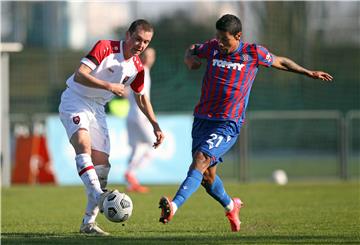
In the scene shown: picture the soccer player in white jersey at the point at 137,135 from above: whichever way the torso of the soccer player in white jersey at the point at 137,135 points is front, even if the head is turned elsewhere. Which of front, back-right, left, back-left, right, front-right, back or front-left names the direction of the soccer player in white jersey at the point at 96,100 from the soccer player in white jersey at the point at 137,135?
right

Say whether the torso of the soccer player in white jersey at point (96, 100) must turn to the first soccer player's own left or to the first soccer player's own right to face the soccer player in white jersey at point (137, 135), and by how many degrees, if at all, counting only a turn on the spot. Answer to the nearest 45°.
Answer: approximately 135° to the first soccer player's own left

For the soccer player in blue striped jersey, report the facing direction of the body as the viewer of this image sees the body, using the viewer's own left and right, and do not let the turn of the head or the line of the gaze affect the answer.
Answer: facing the viewer

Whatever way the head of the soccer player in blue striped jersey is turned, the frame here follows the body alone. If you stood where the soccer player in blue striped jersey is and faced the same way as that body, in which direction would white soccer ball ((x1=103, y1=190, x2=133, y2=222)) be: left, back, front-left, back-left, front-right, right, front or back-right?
front-right

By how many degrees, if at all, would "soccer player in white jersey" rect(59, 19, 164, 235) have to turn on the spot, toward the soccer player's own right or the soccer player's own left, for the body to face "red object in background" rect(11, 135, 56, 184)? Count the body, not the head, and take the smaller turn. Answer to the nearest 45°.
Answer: approximately 135° to the soccer player's own left

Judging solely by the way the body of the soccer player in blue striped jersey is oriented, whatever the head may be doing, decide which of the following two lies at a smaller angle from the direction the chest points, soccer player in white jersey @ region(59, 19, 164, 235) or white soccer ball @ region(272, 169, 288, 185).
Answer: the soccer player in white jersey

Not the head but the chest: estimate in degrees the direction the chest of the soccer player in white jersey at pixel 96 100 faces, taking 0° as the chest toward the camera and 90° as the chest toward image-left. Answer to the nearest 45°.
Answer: approximately 315°

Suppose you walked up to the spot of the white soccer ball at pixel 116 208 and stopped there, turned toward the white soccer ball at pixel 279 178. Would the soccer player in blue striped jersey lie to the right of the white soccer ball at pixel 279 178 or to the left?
right

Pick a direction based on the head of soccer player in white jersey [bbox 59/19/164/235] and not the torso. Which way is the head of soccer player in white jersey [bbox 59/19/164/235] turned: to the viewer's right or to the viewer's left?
to the viewer's right

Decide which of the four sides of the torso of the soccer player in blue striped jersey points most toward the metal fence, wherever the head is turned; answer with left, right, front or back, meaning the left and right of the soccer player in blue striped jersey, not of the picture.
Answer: back
